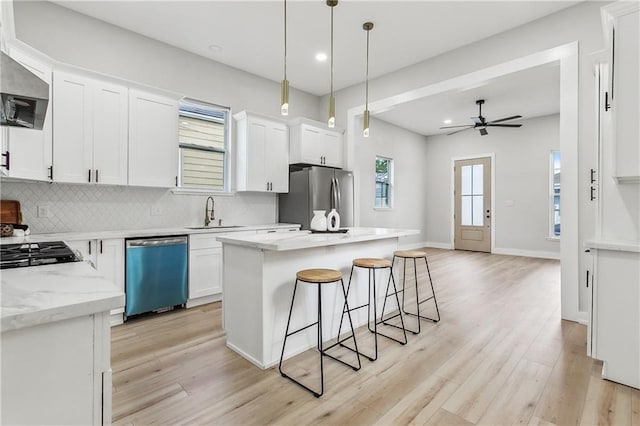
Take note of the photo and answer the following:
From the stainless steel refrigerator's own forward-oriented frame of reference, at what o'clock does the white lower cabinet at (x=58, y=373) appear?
The white lower cabinet is roughly at 2 o'clock from the stainless steel refrigerator.

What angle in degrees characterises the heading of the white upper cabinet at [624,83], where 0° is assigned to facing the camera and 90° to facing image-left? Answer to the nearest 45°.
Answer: approximately 90°

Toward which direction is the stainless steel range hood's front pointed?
to the viewer's right

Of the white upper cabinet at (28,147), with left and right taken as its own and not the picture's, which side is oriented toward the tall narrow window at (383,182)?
left

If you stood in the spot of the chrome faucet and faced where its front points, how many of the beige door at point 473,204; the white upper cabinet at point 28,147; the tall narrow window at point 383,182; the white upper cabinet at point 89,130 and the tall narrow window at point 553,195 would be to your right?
2

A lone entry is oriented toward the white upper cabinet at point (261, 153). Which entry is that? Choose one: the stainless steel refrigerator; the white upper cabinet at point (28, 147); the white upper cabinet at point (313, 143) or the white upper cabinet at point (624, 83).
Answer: the white upper cabinet at point (624, 83)

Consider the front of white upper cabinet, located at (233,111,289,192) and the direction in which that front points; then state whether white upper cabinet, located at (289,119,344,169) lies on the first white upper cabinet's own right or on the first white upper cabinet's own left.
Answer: on the first white upper cabinet's own left

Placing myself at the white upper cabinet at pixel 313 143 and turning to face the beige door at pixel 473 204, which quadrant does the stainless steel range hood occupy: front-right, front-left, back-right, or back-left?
back-right

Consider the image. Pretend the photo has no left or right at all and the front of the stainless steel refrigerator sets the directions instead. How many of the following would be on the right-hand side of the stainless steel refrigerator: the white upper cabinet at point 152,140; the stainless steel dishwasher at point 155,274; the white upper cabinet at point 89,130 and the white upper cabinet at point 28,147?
4

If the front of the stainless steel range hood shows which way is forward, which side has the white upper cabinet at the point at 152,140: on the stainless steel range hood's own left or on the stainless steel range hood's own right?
on the stainless steel range hood's own left

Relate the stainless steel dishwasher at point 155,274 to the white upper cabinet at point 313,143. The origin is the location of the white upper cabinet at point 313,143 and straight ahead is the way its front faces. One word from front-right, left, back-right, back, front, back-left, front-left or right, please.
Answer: right

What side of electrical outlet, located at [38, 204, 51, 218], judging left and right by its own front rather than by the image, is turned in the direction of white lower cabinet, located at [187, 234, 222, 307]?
left

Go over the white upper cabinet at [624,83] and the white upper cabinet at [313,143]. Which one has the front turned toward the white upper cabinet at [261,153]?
the white upper cabinet at [624,83]

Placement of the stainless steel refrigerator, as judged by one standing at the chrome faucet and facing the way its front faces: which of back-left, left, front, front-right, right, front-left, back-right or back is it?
front-left
